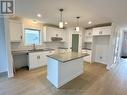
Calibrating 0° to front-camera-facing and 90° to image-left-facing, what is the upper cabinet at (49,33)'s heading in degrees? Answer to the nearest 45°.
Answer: approximately 315°

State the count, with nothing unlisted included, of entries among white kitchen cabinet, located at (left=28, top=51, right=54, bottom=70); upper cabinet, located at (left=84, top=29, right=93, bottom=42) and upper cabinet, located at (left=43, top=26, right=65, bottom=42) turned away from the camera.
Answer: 0

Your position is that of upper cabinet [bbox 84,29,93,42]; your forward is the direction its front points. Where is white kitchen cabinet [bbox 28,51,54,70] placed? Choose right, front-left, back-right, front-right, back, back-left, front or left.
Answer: front-right

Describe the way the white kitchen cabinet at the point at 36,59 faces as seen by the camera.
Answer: facing the viewer and to the right of the viewer

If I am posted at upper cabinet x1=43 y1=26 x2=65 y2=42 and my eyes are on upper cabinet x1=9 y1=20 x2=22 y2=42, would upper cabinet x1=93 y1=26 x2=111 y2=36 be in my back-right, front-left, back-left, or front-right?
back-left

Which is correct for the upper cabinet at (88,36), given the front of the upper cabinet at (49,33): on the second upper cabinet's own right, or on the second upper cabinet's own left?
on the second upper cabinet's own left

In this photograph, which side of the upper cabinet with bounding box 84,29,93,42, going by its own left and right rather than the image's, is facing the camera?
front

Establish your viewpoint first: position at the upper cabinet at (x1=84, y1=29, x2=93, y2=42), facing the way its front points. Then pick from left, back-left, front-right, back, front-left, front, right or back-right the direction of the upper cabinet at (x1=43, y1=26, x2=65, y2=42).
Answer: front-right

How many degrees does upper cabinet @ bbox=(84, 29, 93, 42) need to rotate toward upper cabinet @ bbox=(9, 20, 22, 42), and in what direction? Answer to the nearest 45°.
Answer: approximately 45° to its right

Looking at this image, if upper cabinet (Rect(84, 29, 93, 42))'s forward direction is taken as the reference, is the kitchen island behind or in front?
in front

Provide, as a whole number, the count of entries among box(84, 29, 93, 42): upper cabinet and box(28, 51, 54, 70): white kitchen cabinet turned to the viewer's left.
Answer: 0
